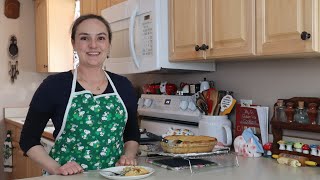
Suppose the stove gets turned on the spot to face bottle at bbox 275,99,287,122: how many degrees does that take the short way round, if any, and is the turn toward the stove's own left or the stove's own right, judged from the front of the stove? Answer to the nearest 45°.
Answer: approximately 90° to the stove's own left

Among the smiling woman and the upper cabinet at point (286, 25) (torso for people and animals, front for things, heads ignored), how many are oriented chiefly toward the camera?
2

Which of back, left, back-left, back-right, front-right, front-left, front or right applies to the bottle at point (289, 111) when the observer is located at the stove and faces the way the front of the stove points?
left

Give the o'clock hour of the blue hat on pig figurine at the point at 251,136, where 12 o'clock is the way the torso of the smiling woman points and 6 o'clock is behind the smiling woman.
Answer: The blue hat on pig figurine is roughly at 9 o'clock from the smiling woman.

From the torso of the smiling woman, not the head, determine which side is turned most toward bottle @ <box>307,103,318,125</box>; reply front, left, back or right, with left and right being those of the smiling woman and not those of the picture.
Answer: left

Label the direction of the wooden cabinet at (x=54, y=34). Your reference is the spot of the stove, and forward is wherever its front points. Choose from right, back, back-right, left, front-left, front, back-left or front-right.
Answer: right

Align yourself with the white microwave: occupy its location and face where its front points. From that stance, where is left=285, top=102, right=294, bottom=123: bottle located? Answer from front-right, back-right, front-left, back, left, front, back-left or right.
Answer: left

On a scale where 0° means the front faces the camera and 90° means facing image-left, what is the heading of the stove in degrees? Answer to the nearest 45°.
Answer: approximately 45°

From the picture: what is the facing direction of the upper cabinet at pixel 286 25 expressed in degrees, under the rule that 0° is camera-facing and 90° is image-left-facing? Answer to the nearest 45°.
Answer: approximately 0°
